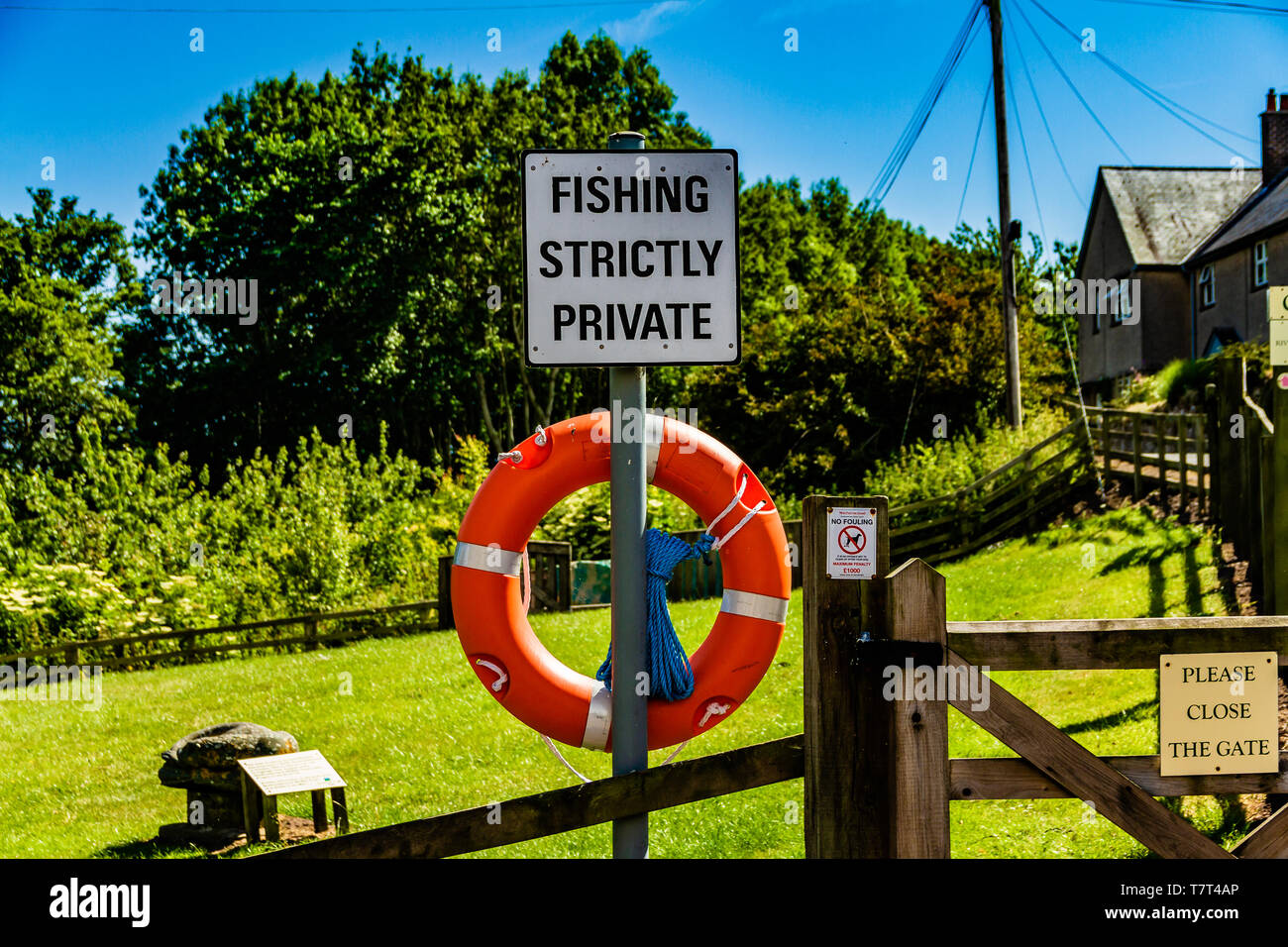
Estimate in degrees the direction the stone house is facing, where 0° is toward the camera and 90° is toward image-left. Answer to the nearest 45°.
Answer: approximately 45°

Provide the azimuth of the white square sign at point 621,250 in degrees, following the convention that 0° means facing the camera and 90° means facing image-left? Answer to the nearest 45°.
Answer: approximately 0°

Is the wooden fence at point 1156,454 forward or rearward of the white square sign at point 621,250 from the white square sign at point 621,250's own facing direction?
rearward

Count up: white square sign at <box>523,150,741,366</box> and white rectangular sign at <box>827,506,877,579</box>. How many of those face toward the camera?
2

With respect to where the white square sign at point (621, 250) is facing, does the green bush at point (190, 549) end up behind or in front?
behind

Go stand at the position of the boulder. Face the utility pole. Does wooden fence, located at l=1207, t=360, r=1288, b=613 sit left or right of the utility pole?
right

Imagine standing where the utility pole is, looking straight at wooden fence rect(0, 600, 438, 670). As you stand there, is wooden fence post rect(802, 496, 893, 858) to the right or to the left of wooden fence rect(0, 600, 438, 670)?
left
